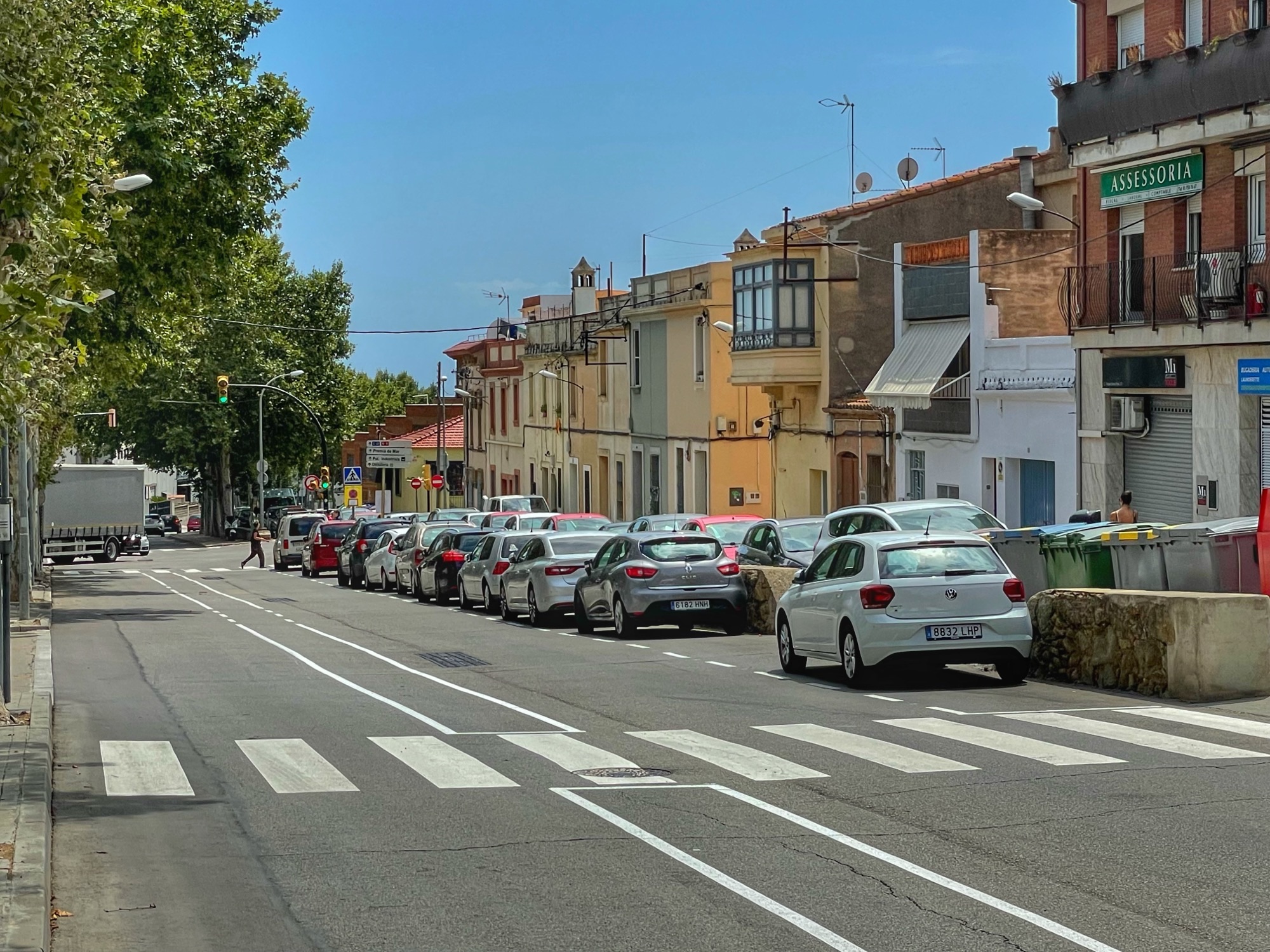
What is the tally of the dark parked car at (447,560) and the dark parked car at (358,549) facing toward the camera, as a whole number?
0

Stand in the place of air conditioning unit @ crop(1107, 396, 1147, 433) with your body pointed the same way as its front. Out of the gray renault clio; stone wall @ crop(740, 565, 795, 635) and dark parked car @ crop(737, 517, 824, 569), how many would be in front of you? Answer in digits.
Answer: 3

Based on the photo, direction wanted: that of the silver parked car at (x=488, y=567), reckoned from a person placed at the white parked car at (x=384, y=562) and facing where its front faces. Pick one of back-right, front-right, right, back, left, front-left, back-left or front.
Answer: back-left

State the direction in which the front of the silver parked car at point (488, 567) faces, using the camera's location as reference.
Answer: facing away from the viewer and to the left of the viewer

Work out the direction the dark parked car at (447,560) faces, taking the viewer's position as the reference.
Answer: facing away from the viewer and to the left of the viewer

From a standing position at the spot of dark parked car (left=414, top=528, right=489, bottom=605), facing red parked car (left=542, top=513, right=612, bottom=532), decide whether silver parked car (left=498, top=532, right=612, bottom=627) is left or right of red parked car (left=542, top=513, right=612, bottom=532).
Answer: right

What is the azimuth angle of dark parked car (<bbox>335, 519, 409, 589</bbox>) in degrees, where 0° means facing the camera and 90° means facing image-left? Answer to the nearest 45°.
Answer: approximately 135°

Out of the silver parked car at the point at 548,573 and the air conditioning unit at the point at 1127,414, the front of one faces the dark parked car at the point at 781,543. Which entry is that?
the air conditioning unit

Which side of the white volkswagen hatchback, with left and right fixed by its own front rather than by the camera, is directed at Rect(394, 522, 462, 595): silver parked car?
front

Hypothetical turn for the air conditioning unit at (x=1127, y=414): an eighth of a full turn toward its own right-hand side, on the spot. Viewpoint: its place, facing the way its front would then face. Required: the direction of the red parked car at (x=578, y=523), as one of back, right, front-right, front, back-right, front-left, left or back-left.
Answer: front

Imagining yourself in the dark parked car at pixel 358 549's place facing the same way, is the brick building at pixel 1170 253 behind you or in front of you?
behind

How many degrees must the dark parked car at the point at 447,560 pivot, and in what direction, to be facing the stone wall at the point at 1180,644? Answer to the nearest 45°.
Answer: approximately 135° to its left

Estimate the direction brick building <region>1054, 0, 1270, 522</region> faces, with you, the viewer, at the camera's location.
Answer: facing the viewer and to the left of the viewer
